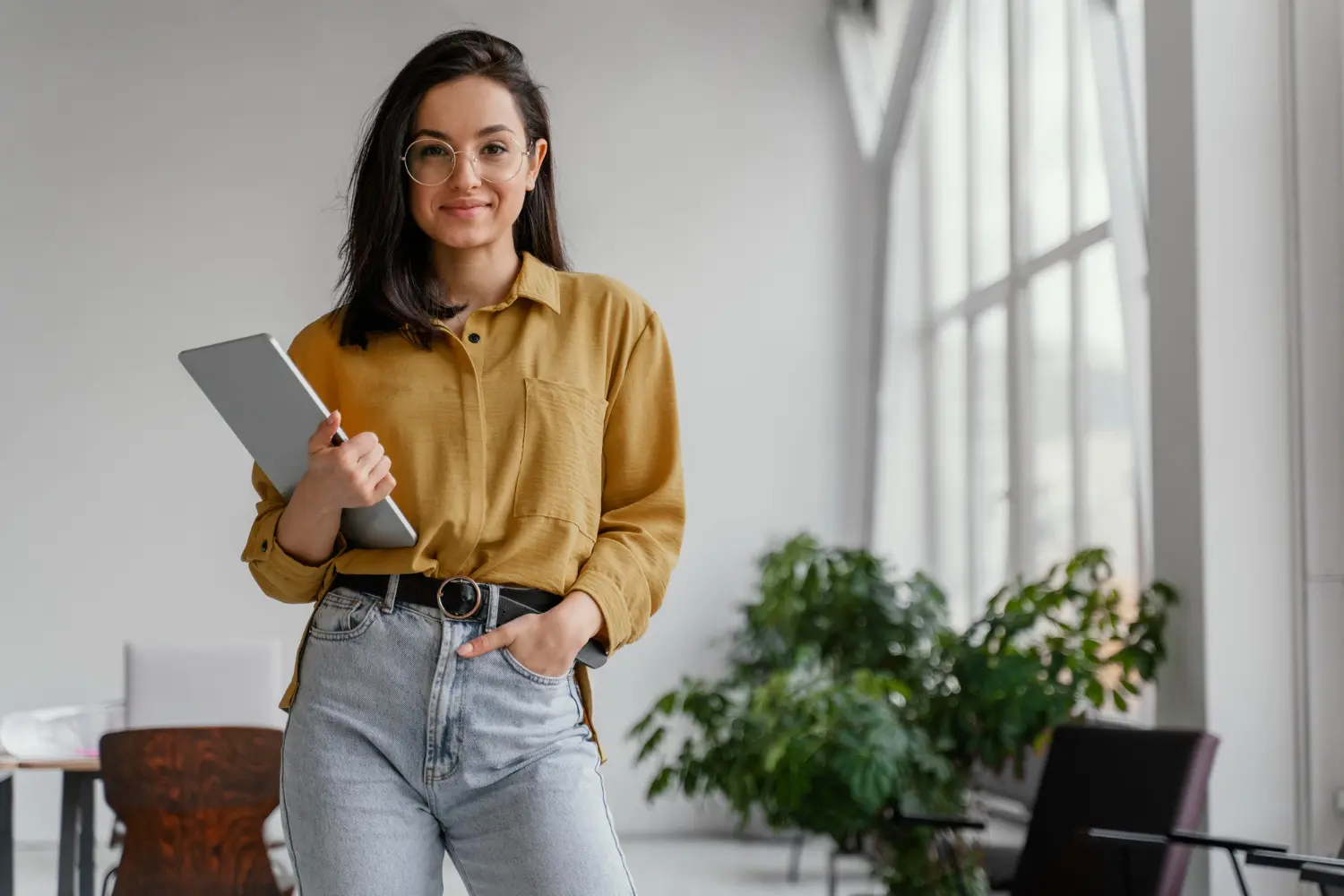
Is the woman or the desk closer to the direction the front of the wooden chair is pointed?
the desk

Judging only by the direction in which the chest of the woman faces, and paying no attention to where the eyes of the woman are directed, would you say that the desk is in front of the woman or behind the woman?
behind

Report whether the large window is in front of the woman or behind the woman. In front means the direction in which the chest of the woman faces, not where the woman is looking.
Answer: behind

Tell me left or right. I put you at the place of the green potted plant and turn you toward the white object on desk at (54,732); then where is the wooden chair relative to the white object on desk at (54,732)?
left

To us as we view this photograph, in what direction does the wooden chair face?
facing away from the viewer

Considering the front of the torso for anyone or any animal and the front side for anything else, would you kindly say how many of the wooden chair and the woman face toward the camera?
1

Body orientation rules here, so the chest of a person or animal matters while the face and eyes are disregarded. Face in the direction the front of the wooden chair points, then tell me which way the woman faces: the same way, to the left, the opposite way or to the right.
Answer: the opposite way

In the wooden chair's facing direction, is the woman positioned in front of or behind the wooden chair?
behind

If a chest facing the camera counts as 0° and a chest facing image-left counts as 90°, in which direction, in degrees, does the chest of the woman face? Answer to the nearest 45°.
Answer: approximately 0°
